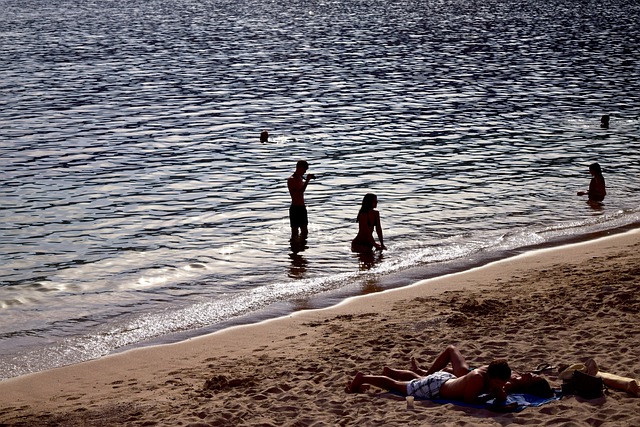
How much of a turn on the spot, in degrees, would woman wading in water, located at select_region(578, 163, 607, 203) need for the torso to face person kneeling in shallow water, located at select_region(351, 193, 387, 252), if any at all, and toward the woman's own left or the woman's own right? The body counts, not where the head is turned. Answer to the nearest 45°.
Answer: approximately 45° to the woman's own left

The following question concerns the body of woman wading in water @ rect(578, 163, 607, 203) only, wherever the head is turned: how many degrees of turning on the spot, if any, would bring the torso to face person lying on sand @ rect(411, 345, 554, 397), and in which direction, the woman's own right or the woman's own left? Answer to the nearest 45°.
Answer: approximately 90° to the woman's own left

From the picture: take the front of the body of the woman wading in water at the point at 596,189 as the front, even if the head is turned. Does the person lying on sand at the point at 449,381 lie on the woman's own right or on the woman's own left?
on the woman's own left

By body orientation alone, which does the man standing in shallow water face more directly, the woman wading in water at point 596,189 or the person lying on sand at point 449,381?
the woman wading in water

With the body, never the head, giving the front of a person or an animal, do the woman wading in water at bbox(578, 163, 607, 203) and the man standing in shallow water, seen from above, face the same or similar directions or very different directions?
very different directions

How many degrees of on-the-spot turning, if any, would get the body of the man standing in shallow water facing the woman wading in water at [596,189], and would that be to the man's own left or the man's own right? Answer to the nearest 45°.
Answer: approximately 45° to the man's own left

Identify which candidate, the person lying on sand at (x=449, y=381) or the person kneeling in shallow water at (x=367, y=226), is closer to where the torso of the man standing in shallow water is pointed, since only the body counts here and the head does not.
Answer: the person kneeling in shallow water

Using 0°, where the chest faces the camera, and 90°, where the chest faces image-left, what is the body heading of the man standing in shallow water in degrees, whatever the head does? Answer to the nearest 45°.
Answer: approximately 270°

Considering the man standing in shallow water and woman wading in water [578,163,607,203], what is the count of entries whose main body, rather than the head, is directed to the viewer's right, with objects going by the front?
1

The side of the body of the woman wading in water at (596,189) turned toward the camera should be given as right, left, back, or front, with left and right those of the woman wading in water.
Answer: left
